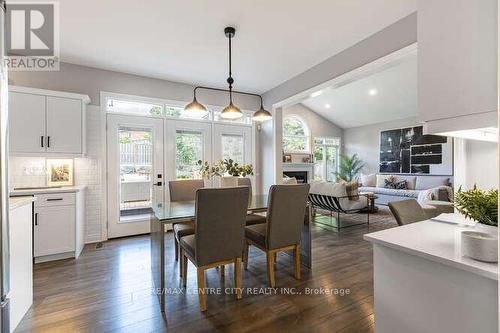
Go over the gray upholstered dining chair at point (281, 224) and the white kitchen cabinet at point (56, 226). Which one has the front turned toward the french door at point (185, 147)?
the gray upholstered dining chair

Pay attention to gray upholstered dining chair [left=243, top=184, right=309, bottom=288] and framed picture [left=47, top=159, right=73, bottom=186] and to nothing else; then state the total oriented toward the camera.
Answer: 1

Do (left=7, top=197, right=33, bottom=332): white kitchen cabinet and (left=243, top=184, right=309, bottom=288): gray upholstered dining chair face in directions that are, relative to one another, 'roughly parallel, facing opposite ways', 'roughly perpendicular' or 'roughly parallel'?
roughly perpendicular

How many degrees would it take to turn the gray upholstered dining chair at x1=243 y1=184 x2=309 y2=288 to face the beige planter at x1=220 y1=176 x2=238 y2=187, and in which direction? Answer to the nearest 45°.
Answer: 0° — it already faces it

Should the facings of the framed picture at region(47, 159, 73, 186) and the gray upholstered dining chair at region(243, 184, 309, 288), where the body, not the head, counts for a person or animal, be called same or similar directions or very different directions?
very different directions

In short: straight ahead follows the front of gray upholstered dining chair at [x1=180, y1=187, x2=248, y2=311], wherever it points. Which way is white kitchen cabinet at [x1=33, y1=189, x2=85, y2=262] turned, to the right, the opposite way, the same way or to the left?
the opposite way
